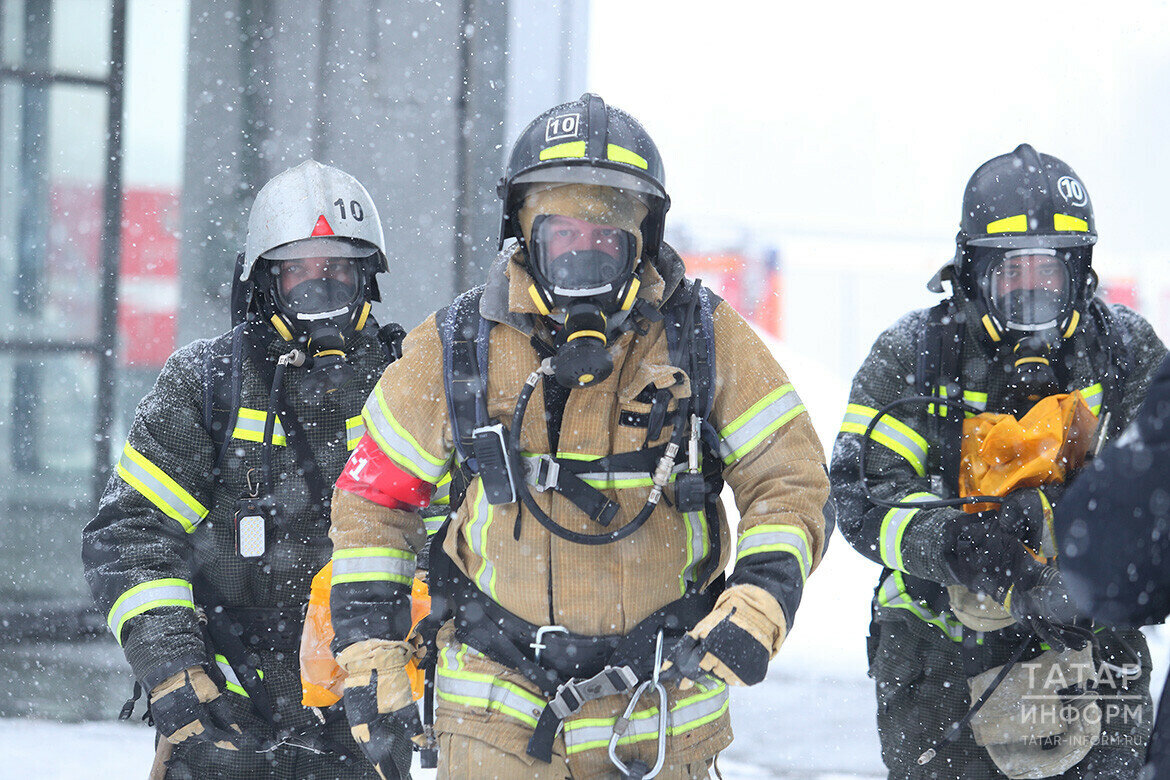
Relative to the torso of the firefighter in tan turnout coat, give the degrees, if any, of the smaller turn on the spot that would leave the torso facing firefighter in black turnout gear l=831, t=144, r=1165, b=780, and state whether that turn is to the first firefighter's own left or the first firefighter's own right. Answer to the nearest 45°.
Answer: approximately 135° to the first firefighter's own left

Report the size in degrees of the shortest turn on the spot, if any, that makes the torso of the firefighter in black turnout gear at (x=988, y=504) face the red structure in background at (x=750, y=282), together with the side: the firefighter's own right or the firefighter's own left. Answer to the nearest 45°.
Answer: approximately 180°

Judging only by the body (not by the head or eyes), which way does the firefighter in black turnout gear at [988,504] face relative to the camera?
toward the camera

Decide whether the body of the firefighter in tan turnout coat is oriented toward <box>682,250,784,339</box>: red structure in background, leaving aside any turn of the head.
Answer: no

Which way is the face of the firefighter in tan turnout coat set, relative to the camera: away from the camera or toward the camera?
toward the camera

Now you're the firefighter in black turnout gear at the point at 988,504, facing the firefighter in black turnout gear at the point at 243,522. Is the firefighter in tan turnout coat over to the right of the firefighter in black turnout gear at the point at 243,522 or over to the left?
left

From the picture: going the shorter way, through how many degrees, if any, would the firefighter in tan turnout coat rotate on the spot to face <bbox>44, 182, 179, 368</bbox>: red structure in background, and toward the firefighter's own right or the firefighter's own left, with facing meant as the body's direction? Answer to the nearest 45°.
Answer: approximately 135° to the firefighter's own right

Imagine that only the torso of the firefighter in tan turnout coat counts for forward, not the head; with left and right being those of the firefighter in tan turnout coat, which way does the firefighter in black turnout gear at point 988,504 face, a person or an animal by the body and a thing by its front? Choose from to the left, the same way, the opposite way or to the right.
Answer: the same way

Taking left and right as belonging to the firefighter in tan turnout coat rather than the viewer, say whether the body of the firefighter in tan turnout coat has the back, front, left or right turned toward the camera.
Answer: front

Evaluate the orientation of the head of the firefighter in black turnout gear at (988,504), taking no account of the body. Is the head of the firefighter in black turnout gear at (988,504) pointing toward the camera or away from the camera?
toward the camera

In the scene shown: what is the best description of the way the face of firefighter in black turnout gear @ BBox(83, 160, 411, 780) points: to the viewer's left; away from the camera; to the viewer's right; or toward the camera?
toward the camera

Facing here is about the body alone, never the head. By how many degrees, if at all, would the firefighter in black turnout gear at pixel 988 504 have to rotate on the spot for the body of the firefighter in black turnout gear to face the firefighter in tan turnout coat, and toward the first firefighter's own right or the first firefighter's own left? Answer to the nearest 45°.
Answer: approximately 45° to the first firefighter's own right

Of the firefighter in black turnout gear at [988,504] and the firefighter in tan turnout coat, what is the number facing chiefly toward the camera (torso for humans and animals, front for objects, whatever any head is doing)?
2

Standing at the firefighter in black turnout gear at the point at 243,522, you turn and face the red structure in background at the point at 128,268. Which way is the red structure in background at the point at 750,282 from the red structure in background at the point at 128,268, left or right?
right
